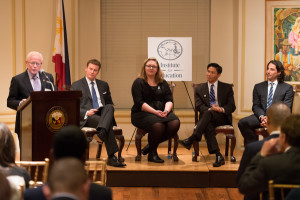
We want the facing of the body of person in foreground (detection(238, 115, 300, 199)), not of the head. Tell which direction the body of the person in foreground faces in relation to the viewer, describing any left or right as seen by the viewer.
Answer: facing away from the viewer and to the left of the viewer

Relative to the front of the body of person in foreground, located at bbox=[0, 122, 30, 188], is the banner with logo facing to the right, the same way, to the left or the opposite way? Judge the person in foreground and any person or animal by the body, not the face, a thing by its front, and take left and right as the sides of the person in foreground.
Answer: the opposite way

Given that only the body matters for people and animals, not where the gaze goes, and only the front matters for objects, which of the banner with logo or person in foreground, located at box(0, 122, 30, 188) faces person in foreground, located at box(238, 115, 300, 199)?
the banner with logo

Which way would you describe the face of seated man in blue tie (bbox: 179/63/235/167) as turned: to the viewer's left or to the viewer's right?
to the viewer's left

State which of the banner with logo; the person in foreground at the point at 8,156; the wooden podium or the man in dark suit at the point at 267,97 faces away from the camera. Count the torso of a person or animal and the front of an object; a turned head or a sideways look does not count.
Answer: the person in foreground

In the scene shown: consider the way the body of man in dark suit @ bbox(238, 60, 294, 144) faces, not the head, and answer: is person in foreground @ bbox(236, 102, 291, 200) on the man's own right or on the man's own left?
on the man's own left

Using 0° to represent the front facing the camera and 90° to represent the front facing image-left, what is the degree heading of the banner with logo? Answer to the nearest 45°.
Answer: approximately 0°

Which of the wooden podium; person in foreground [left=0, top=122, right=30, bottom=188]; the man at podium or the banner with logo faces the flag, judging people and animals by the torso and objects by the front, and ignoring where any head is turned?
the person in foreground

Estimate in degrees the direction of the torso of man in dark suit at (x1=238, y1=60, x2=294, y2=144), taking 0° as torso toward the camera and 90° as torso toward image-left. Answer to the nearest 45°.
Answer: approximately 45°

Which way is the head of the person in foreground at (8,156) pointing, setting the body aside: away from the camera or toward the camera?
away from the camera

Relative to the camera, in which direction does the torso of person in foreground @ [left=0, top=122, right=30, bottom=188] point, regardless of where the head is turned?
away from the camera

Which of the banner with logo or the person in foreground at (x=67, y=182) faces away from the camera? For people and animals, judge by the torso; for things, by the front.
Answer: the person in foreground

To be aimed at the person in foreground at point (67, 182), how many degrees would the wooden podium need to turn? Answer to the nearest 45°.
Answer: approximately 45° to its right
